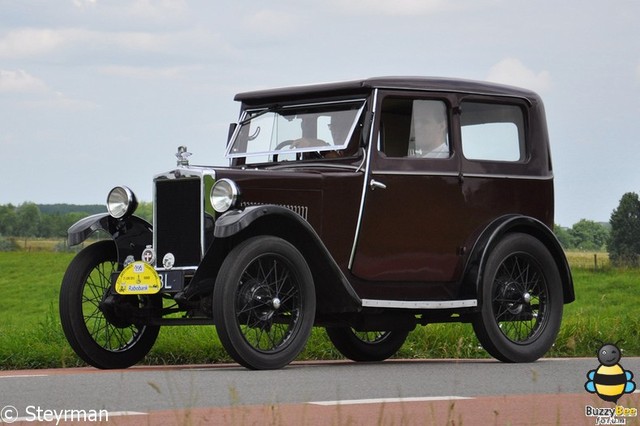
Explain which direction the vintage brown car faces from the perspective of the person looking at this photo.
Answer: facing the viewer and to the left of the viewer
